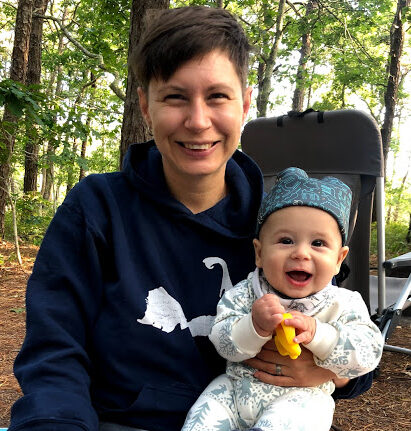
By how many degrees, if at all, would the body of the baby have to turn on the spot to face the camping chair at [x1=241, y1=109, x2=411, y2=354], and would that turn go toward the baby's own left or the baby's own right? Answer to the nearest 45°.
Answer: approximately 180°

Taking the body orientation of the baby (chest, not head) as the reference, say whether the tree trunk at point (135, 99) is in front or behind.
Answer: behind

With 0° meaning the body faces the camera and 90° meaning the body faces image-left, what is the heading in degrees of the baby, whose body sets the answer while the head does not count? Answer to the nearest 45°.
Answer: approximately 0°

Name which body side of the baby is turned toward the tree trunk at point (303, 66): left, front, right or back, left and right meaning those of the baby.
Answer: back

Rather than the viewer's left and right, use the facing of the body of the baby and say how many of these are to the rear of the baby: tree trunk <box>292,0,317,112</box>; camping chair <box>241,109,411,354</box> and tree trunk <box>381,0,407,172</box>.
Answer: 3
